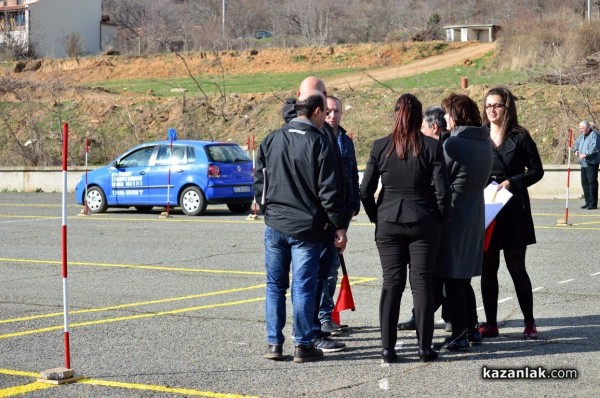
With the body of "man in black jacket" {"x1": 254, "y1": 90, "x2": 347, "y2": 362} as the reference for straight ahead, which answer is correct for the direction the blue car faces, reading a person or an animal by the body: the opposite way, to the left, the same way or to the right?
to the left

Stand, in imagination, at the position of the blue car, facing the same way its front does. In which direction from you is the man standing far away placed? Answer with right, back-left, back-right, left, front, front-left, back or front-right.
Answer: back-right

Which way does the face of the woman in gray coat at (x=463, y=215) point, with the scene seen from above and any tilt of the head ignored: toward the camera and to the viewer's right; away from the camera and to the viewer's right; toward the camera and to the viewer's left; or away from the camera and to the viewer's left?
away from the camera and to the viewer's left

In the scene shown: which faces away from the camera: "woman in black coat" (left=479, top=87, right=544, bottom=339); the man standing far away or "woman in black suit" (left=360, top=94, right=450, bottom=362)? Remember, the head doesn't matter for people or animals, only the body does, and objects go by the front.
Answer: "woman in black suit" (left=360, top=94, right=450, bottom=362)

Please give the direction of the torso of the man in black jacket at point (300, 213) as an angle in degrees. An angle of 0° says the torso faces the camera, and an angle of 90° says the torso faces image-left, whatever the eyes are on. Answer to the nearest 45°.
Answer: approximately 225°

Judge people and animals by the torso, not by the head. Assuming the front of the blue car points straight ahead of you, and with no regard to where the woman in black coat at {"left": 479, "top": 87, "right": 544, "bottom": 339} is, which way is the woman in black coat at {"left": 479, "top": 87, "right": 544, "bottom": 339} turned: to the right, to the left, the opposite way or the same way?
to the left

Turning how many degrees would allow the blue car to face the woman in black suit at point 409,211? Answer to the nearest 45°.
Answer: approximately 135° to its left

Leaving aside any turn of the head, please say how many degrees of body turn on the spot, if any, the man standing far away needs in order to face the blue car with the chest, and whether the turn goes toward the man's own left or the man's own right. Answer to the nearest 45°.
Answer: approximately 45° to the man's own right

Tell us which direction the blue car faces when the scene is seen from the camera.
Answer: facing away from the viewer and to the left of the viewer

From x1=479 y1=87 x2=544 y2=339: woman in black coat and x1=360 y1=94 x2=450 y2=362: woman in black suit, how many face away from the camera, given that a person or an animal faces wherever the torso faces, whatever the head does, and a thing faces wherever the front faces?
1

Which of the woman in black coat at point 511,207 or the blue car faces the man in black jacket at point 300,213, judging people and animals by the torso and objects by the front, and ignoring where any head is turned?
the woman in black coat

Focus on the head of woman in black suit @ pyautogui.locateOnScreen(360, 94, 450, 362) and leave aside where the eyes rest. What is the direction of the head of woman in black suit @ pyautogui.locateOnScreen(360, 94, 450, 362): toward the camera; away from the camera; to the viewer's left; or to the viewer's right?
away from the camera

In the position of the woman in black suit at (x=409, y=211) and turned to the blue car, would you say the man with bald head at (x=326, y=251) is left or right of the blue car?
left

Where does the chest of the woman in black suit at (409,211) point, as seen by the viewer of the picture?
away from the camera

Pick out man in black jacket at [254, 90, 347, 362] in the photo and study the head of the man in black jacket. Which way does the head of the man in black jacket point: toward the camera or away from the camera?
away from the camera
